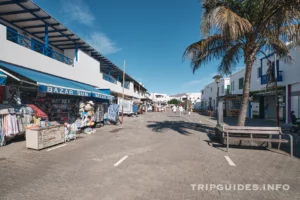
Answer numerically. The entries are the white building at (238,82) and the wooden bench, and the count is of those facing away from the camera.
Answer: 0

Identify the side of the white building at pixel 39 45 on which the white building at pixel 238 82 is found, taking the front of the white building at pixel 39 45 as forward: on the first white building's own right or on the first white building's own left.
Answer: on the first white building's own left

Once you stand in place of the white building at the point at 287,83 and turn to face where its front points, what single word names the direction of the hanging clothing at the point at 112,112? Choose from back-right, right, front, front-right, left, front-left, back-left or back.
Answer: front

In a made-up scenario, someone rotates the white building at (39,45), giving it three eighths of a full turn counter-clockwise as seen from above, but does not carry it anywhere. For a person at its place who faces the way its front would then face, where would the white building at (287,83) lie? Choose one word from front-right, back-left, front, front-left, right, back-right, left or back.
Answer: right

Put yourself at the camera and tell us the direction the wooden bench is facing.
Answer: facing the viewer

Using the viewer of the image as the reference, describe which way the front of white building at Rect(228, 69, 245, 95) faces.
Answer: facing the viewer and to the left of the viewer

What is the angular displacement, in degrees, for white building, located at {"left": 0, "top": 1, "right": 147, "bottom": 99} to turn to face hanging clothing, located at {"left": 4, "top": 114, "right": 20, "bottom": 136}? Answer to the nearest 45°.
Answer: approximately 45° to its right

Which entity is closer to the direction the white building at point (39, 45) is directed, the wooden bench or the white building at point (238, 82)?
the wooden bench

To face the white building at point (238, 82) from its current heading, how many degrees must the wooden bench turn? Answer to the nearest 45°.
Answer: approximately 180°

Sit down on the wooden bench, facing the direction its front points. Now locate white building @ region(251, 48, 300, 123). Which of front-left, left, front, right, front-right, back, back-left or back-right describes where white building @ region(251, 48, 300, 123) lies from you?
back

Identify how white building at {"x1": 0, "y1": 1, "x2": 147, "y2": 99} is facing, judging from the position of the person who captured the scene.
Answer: facing the viewer and to the right of the viewer

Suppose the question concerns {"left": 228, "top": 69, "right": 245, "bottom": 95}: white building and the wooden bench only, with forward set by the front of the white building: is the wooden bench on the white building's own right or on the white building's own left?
on the white building's own left

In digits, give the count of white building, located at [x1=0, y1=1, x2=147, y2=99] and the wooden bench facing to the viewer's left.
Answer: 0

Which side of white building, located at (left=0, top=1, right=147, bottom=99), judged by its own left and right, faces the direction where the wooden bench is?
front
